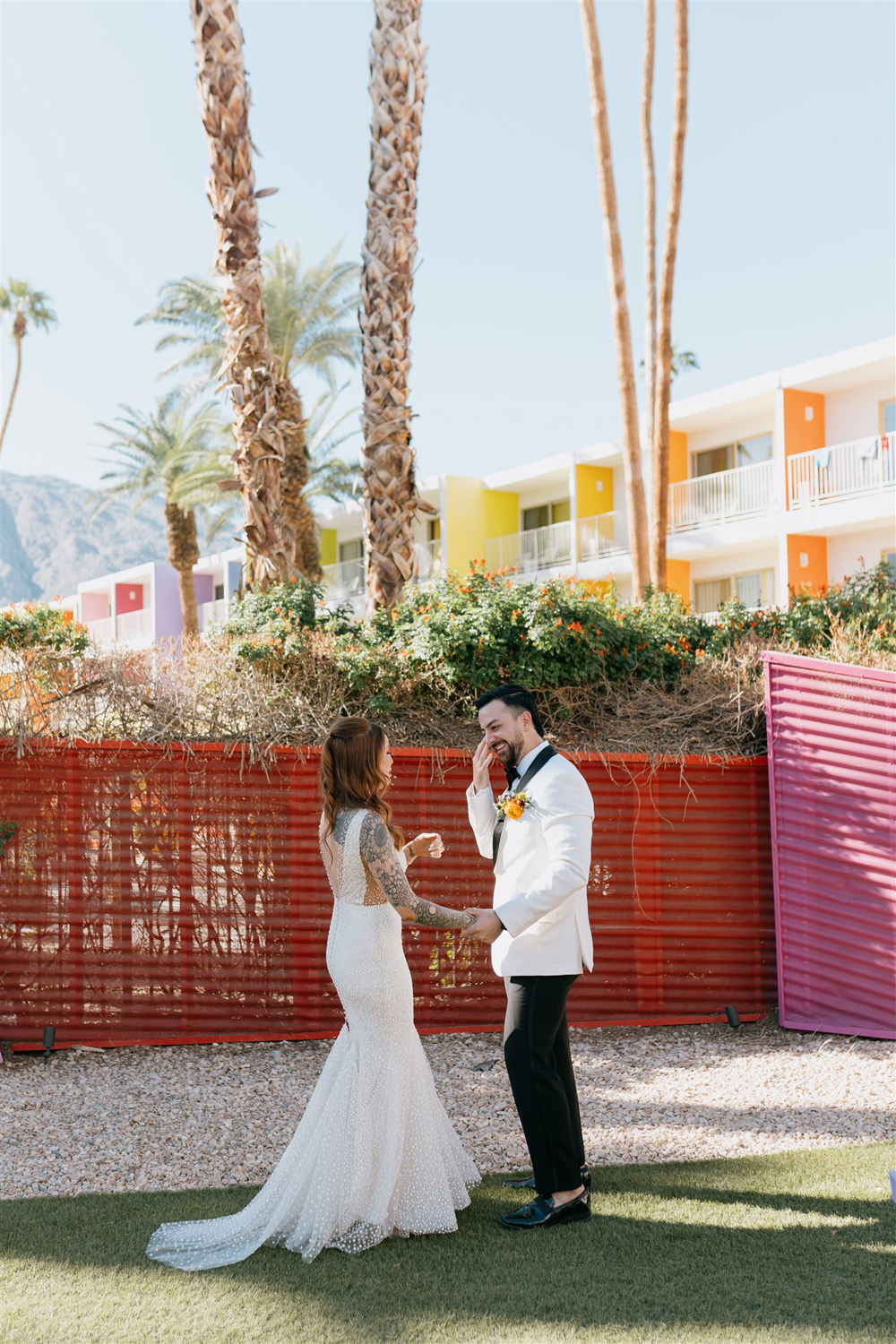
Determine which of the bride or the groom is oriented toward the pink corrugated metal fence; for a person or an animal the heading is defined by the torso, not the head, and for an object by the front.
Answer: the bride

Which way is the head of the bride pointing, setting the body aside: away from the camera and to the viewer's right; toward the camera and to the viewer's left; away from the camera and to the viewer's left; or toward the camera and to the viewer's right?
away from the camera and to the viewer's right

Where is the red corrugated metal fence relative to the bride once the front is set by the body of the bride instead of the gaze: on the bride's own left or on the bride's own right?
on the bride's own left

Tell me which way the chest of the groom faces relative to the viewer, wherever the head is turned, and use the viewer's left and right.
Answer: facing to the left of the viewer

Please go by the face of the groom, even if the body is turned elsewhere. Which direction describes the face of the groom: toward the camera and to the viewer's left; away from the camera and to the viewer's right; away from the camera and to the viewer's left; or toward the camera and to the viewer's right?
toward the camera and to the viewer's left

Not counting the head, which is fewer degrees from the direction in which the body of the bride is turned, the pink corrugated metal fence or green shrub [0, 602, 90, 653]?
the pink corrugated metal fence

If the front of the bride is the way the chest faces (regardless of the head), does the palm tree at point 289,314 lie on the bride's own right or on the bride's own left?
on the bride's own left

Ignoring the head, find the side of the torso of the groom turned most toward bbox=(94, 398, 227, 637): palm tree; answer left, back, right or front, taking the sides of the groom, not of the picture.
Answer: right

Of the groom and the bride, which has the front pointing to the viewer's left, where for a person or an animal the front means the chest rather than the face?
the groom

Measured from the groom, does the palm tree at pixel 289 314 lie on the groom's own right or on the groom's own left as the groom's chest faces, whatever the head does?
on the groom's own right

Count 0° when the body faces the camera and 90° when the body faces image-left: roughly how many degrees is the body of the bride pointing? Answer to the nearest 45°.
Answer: approximately 225°

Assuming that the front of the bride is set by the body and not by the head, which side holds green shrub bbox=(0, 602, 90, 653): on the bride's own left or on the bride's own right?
on the bride's own left

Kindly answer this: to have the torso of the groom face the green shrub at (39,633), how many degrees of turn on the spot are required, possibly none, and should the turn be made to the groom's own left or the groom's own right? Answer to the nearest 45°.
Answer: approximately 45° to the groom's own right

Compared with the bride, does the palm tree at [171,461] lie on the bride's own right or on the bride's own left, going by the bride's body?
on the bride's own left

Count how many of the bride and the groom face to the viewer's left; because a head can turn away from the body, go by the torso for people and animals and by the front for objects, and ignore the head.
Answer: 1
